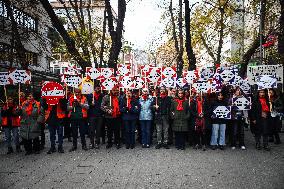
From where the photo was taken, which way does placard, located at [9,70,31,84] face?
toward the camera

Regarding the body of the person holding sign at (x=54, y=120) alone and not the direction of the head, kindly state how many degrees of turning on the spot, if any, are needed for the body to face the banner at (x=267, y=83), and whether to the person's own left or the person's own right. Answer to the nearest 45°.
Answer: approximately 45° to the person's own left

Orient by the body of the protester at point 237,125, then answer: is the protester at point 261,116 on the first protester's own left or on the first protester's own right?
on the first protester's own left

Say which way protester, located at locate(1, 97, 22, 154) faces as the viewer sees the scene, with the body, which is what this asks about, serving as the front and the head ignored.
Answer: toward the camera

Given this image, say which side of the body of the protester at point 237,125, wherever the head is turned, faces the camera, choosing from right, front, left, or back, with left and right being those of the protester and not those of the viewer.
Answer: front

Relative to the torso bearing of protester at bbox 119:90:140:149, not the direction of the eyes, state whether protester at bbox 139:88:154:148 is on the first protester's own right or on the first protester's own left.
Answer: on the first protester's own left

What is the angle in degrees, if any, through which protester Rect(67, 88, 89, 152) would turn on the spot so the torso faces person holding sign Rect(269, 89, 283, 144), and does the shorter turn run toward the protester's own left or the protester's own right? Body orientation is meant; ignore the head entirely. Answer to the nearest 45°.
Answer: approximately 90° to the protester's own left

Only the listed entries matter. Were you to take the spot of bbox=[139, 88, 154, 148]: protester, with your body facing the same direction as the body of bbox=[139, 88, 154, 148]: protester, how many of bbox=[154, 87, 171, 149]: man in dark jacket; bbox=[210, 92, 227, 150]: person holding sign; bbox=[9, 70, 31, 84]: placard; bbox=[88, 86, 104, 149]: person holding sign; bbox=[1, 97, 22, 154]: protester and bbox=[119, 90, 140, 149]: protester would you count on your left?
2

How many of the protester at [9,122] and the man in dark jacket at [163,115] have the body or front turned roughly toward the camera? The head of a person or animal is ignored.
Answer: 2

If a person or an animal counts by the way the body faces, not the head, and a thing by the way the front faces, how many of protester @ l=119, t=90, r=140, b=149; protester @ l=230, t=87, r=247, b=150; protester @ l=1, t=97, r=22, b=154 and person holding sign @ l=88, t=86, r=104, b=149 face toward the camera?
4

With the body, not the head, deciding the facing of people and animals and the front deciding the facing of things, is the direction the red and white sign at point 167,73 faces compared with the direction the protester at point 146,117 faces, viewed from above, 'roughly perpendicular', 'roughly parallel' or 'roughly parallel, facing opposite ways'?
roughly parallel

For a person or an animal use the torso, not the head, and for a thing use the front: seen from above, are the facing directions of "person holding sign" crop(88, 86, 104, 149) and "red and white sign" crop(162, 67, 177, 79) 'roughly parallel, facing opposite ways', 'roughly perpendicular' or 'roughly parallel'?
roughly parallel

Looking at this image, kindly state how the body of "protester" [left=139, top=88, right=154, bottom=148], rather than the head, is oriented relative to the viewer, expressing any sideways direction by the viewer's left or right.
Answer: facing the viewer

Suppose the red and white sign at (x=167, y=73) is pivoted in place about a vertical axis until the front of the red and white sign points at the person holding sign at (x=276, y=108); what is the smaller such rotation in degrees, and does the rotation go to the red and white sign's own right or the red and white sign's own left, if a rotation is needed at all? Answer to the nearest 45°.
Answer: approximately 90° to the red and white sign's own left

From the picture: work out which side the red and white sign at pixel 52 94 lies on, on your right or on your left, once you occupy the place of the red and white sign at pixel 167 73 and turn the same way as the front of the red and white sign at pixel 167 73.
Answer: on your right

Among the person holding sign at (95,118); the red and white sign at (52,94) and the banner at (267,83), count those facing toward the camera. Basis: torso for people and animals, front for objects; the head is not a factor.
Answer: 3
